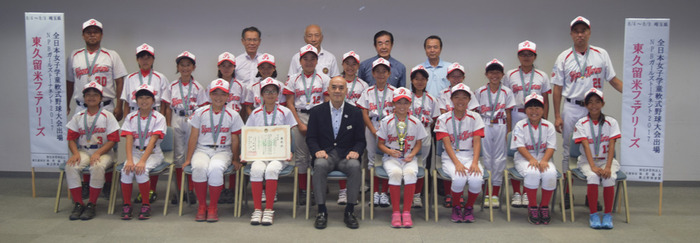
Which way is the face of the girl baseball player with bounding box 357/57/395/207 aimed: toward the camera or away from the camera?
toward the camera

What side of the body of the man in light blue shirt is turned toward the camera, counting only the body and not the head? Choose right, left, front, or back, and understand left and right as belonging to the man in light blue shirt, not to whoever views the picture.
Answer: front

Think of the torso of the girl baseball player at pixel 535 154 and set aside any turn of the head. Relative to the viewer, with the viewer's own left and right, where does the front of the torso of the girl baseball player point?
facing the viewer

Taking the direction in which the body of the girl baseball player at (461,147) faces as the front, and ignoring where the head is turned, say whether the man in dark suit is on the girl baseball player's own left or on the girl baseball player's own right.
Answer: on the girl baseball player's own right

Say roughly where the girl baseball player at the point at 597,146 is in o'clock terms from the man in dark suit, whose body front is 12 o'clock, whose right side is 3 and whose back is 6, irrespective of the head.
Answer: The girl baseball player is roughly at 9 o'clock from the man in dark suit.

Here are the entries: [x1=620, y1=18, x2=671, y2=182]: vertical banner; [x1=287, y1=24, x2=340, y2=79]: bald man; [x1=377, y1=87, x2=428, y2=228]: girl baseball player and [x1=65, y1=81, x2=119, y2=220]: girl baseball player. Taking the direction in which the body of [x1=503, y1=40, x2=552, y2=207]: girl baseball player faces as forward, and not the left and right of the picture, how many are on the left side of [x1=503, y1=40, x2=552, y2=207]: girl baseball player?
1

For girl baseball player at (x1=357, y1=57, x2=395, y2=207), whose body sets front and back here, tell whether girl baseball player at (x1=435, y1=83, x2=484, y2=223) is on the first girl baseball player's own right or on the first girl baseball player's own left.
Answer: on the first girl baseball player's own left

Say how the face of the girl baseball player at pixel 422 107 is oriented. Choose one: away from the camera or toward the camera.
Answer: toward the camera

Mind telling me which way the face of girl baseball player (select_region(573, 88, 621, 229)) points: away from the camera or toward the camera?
toward the camera

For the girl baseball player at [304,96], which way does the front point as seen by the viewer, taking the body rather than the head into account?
toward the camera

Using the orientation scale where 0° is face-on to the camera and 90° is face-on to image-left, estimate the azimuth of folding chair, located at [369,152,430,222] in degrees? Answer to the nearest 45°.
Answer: approximately 0°

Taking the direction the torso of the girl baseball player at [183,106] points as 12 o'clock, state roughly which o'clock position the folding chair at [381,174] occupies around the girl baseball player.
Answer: The folding chair is roughly at 10 o'clock from the girl baseball player.

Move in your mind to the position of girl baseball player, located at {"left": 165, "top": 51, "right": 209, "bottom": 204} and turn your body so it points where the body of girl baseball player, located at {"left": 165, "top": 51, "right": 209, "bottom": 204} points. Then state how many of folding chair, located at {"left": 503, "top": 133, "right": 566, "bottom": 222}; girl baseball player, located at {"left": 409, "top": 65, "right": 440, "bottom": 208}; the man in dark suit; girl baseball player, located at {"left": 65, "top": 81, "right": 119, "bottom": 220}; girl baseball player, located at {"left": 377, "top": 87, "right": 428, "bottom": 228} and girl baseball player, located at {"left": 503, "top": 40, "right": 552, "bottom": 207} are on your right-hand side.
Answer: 1
